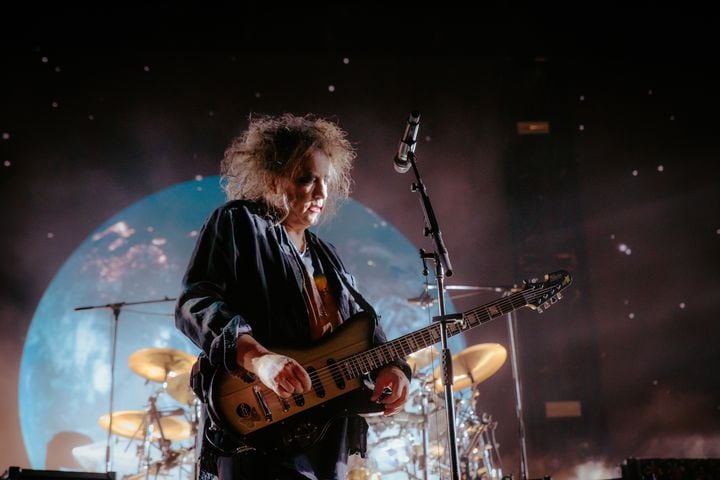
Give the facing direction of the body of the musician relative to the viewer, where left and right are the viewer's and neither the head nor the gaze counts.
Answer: facing the viewer and to the right of the viewer

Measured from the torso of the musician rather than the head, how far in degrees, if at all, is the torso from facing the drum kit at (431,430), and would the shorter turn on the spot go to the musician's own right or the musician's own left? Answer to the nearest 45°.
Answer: approximately 135° to the musician's own left

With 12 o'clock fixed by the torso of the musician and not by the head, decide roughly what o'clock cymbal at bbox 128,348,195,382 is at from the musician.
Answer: The cymbal is roughly at 7 o'clock from the musician.

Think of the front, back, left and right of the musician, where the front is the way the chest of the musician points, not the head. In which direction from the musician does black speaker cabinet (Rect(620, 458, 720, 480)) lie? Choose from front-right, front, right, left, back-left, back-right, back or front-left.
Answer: left

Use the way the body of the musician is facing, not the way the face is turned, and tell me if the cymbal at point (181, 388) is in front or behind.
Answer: behind

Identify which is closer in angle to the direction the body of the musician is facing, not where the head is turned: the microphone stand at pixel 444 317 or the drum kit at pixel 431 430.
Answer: the microphone stand

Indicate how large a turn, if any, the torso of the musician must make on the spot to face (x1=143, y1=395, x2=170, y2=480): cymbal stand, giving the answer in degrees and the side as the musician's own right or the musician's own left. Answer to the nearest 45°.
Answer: approximately 135° to the musician's own left

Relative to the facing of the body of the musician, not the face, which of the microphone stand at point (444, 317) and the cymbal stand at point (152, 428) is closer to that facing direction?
the microphone stand
